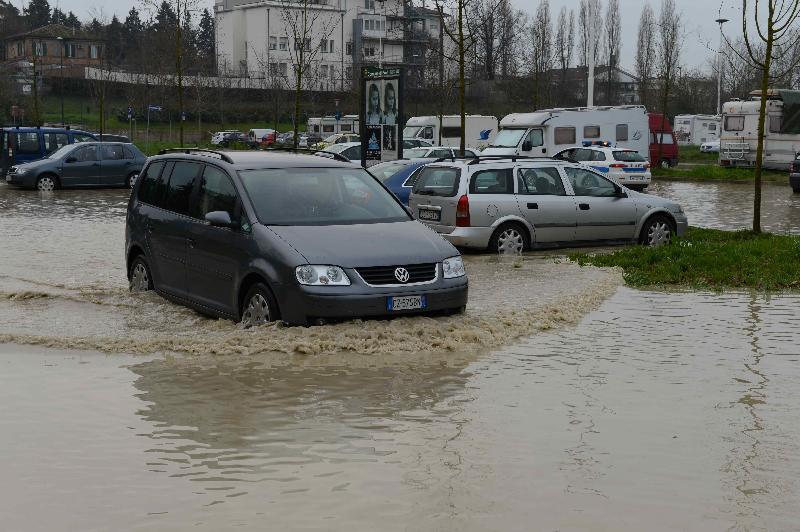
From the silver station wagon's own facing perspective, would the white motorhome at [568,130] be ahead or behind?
ahead

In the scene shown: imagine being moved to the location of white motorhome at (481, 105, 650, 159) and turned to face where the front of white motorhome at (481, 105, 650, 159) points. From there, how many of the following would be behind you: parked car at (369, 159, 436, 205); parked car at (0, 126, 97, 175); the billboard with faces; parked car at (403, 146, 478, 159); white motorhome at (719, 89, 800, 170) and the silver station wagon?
1

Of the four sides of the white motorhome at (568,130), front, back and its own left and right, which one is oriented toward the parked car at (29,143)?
front

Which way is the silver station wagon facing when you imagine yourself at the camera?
facing away from the viewer and to the right of the viewer

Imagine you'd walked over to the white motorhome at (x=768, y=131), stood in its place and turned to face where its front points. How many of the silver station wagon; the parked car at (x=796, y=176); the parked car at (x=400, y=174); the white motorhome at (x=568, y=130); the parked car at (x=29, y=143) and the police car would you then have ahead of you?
0

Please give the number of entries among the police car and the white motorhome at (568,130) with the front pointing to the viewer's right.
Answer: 0

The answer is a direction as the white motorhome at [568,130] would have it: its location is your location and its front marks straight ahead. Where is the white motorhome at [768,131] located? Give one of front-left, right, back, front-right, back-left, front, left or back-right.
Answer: back

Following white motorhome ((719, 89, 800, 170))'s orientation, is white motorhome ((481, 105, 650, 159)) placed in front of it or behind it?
behind

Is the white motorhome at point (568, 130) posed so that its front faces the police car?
no

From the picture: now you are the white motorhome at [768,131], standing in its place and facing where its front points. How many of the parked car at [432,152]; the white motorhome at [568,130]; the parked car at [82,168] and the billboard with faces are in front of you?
0

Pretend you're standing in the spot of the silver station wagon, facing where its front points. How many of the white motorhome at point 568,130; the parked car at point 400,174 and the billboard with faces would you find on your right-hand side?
0

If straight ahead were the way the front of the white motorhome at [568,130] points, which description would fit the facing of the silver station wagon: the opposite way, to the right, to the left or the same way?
the opposite way

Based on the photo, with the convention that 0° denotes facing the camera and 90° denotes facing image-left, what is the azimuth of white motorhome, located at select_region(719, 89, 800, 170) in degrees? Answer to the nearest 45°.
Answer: approximately 225°

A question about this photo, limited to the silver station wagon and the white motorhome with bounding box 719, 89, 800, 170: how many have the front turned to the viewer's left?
0

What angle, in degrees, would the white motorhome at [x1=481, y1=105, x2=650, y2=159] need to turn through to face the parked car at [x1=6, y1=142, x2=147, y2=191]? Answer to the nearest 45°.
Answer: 0° — it already faces it

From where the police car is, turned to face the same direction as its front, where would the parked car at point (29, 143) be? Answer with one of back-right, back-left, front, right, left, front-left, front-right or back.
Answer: front-left

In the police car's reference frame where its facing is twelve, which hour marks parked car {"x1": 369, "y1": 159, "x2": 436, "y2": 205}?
The parked car is roughly at 8 o'clock from the police car.
